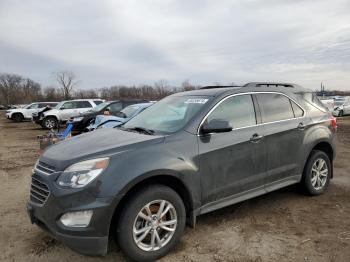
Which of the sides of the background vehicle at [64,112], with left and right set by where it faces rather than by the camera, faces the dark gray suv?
left

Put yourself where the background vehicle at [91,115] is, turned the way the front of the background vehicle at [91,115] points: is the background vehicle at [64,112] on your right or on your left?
on your right

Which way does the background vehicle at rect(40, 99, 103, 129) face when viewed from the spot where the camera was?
facing to the left of the viewer

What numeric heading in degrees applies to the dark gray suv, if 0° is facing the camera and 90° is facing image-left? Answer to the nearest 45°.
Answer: approximately 45°

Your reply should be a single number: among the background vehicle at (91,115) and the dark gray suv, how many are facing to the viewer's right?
0

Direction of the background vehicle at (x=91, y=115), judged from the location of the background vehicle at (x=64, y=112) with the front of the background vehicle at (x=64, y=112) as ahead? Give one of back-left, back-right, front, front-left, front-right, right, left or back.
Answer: left

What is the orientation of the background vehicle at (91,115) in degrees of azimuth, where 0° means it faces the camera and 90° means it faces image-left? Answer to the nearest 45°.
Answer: approximately 45°

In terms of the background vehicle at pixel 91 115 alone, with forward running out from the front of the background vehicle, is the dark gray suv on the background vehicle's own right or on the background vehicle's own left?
on the background vehicle's own left

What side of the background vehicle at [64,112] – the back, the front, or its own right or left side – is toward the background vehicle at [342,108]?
back

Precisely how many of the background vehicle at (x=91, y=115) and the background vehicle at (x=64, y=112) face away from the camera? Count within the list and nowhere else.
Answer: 0
